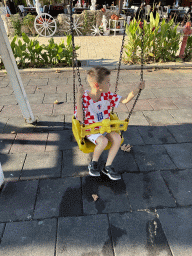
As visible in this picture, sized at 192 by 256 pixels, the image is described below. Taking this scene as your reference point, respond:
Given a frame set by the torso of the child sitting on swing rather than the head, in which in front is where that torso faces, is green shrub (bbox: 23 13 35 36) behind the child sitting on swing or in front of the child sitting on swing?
behind

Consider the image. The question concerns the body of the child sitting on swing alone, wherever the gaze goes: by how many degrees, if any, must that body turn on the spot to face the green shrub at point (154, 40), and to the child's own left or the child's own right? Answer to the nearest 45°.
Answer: approximately 135° to the child's own left

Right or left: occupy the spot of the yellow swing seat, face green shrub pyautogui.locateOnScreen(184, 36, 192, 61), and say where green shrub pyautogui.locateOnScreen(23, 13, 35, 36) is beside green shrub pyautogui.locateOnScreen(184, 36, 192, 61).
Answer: left

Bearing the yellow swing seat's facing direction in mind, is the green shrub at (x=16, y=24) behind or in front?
behind

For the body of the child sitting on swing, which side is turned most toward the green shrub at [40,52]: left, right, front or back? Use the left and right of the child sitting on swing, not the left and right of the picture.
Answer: back

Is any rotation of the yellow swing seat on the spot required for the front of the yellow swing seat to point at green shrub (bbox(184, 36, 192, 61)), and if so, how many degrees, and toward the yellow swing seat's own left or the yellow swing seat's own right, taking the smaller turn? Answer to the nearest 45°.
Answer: approximately 90° to the yellow swing seat's own left

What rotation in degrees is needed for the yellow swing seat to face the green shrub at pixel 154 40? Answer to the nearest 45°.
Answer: approximately 135° to its left

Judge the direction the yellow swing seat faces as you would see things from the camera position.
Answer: facing the viewer and to the right of the viewer
